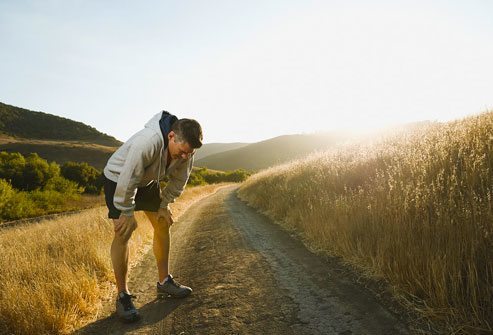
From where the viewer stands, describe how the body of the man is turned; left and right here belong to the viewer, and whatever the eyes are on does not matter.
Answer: facing the viewer and to the right of the viewer

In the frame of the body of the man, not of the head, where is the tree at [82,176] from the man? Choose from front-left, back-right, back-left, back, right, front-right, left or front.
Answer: back-left

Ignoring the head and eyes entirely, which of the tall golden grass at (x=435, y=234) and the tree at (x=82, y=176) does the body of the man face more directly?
the tall golden grass
